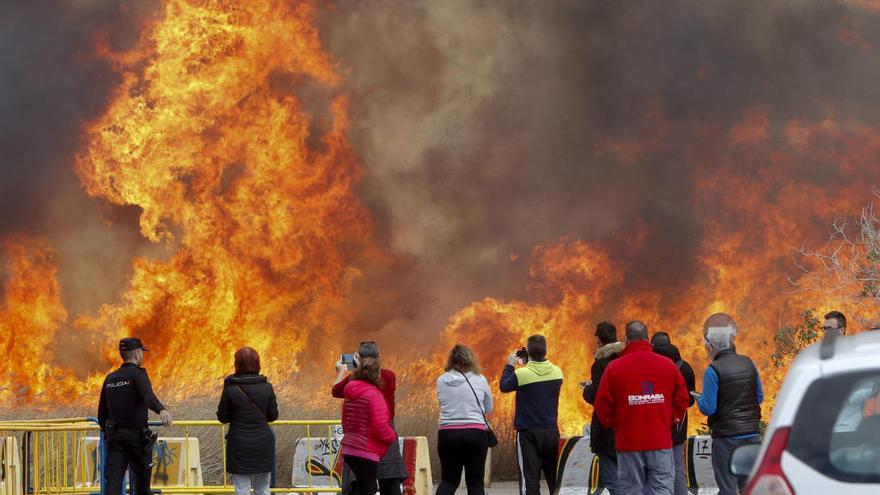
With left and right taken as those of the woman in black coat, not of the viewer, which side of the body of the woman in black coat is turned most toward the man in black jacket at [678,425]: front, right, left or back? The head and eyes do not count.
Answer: right

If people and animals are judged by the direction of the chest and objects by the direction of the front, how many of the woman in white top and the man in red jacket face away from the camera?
2

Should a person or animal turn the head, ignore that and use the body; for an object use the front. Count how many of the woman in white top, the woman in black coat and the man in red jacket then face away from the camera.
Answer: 3

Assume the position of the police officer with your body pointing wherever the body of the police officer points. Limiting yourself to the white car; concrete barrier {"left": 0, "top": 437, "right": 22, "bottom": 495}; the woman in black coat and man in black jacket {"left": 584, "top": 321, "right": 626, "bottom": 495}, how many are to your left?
1

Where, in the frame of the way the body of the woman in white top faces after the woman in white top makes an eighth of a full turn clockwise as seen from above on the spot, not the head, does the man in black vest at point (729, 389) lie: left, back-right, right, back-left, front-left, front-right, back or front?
right

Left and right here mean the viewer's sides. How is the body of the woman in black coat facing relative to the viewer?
facing away from the viewer

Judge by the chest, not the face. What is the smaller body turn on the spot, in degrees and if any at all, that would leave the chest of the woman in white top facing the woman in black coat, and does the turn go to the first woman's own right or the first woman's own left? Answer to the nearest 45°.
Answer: approximately 90° to the first woman's own left

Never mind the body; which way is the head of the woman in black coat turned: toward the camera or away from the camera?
away from the camera

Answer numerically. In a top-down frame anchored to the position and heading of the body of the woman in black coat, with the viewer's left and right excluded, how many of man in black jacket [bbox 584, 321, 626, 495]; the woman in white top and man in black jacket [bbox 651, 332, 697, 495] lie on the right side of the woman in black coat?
3

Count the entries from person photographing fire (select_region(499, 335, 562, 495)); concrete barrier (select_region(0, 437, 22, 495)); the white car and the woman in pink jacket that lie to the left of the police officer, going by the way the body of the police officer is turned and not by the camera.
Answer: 1

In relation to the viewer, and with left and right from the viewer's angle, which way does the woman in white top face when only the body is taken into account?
facing away from the viewer

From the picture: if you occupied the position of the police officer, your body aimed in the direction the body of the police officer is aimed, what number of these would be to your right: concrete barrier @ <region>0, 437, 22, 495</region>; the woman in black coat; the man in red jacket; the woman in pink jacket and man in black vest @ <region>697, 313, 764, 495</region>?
4

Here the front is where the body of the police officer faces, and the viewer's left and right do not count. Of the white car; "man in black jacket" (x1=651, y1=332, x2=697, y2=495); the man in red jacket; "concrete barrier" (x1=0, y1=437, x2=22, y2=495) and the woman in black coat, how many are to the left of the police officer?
1

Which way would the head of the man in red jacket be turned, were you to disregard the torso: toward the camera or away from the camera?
away from the camera

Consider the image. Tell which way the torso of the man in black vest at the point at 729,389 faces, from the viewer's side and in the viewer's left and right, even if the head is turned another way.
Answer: facing away from the viewer and to the left of the viewer

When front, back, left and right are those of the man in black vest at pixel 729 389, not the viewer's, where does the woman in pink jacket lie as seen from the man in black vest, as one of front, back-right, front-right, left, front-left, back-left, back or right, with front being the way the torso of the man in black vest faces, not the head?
front-left

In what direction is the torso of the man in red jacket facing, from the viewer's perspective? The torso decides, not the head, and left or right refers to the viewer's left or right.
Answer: facing away from the viewer
